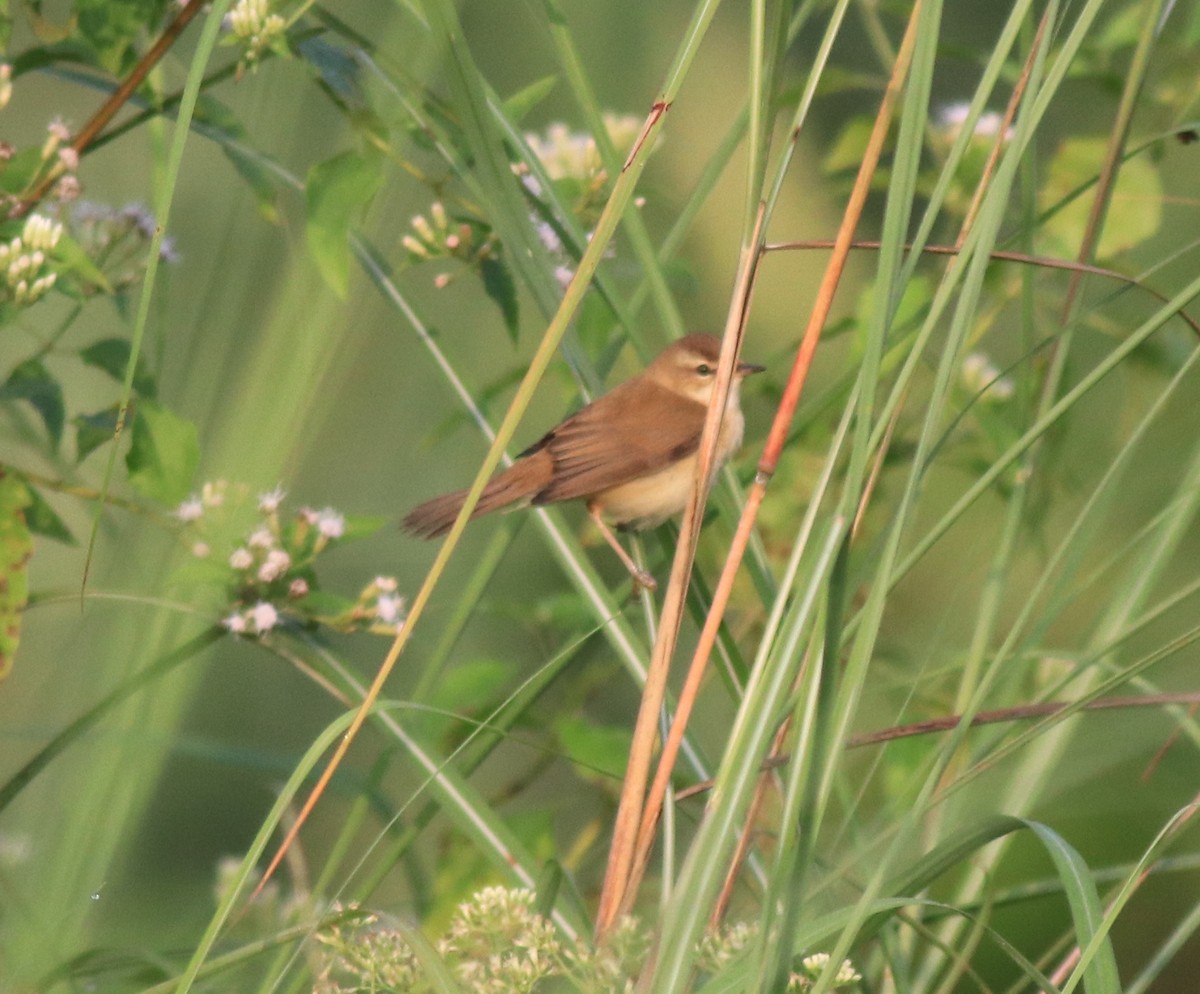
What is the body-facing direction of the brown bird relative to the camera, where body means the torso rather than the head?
to the viewer's right

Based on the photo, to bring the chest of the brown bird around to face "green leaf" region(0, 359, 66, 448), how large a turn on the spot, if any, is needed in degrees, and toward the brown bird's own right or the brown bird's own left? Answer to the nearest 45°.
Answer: approximately 135° to the brown bird's own right

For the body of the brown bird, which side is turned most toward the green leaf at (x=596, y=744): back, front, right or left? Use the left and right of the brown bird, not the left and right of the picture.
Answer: left

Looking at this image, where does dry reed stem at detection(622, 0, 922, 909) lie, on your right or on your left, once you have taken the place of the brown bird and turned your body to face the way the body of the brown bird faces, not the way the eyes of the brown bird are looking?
on your right
